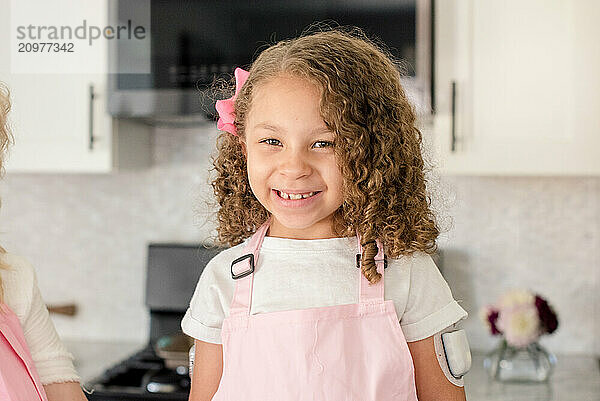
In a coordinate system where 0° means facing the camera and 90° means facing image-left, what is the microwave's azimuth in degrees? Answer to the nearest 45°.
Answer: approximately 0°

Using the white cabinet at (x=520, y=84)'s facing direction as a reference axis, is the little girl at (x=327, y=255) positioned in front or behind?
in front

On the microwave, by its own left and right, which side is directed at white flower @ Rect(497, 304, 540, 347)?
left

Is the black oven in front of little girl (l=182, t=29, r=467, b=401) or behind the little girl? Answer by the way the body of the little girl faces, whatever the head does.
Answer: behind

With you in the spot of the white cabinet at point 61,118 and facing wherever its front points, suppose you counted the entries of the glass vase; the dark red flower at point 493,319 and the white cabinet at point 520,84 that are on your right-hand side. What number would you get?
0

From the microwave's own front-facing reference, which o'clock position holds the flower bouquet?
The flower bouquet is roughly at 9 o'clock from the microwave.

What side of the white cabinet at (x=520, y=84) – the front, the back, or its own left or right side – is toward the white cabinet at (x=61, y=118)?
right

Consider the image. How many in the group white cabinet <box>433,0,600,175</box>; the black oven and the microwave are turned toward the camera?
3

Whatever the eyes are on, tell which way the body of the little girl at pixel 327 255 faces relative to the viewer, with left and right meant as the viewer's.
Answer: facing the viewer

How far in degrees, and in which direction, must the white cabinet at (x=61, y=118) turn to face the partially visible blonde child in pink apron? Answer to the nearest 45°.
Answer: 0° — it already faces them

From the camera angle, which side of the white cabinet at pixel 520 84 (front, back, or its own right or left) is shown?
front

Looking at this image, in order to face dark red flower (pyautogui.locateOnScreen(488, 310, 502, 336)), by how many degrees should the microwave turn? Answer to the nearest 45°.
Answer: approximately 90° to its left

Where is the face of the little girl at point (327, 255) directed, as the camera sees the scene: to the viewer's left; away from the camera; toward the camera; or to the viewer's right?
toward the camera

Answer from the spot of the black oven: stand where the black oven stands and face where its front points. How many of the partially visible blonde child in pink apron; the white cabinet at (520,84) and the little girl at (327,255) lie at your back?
0
